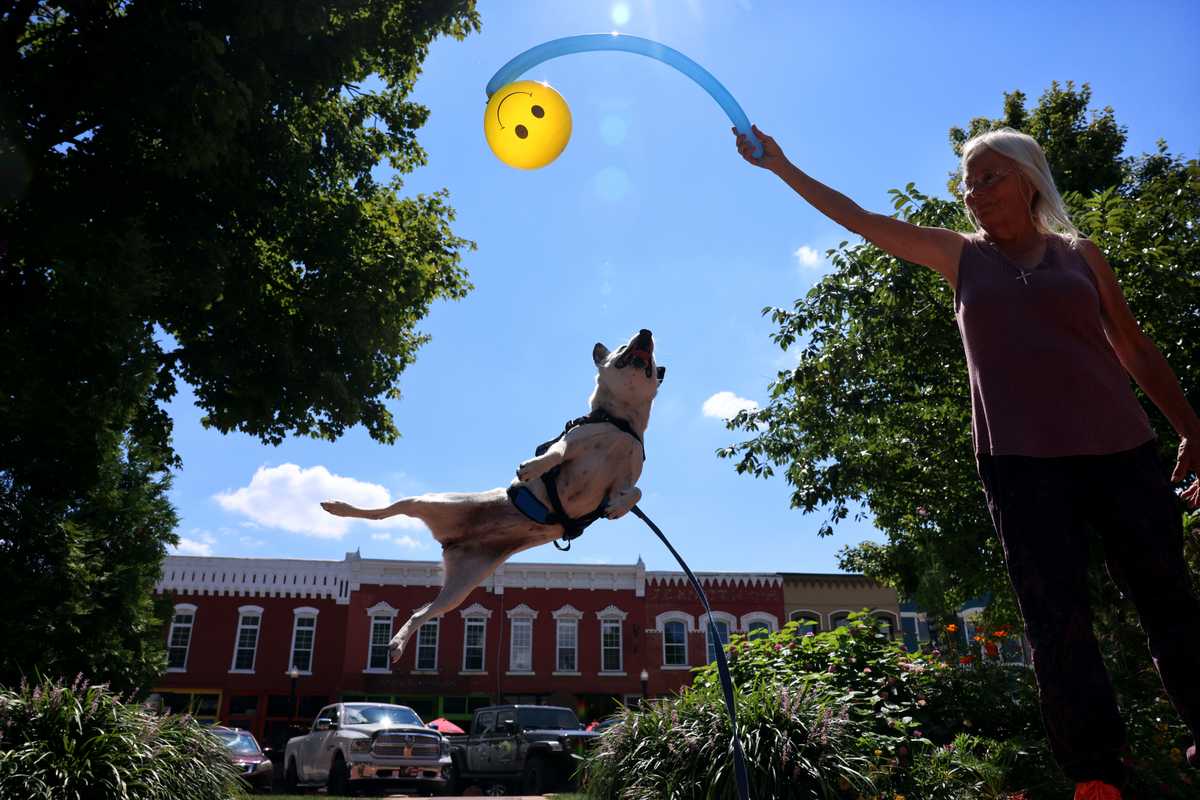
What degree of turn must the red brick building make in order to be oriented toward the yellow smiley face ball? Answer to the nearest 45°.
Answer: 0° — it already faces it

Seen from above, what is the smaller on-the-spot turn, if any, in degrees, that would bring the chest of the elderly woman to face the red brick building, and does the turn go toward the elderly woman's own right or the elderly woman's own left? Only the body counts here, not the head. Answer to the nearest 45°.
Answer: approximately 135° to the elderly woman's own right

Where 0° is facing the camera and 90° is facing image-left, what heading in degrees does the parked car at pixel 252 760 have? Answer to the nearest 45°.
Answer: approximately 315°

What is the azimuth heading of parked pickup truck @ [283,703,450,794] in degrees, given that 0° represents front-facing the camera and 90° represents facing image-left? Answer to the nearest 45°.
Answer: approximately 315°

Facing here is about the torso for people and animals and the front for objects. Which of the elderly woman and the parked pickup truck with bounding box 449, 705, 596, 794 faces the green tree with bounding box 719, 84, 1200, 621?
the parked pickup truck

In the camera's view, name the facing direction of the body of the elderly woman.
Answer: toward the camera

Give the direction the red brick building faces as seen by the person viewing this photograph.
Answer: facing the viewer

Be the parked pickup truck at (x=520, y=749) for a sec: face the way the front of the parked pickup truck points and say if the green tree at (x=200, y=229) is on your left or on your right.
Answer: on your right

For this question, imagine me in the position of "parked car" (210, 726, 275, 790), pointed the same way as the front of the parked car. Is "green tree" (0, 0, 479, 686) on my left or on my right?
on my right

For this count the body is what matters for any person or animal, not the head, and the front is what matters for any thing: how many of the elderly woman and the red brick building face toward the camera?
2

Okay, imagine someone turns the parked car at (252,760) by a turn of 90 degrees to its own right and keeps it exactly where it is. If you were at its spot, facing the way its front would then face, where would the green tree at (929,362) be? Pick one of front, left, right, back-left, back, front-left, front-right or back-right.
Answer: left

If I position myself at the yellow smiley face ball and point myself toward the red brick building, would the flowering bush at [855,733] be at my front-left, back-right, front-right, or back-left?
front-right
